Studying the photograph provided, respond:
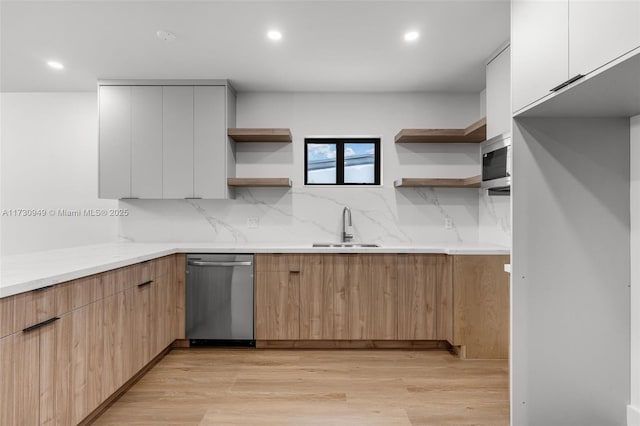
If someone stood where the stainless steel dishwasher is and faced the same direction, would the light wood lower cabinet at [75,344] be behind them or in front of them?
in front

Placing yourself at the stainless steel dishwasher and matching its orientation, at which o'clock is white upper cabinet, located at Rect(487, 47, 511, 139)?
The white upper cabinet is roughly at 10 o'clock from the stainless steel dishwasher.

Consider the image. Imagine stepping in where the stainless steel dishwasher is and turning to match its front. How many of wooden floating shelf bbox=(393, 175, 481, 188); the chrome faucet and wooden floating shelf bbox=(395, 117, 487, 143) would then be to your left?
3

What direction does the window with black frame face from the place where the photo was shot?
facing the viewer

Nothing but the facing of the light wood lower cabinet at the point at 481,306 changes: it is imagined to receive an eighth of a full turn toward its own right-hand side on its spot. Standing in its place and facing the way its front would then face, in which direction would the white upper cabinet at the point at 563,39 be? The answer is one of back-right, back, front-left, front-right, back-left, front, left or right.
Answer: back-left

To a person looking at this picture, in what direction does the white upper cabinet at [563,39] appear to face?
facing the viewer and to the left of the viewer

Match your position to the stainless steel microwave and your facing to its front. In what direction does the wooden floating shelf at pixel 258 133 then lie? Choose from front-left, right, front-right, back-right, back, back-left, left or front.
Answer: front-right
